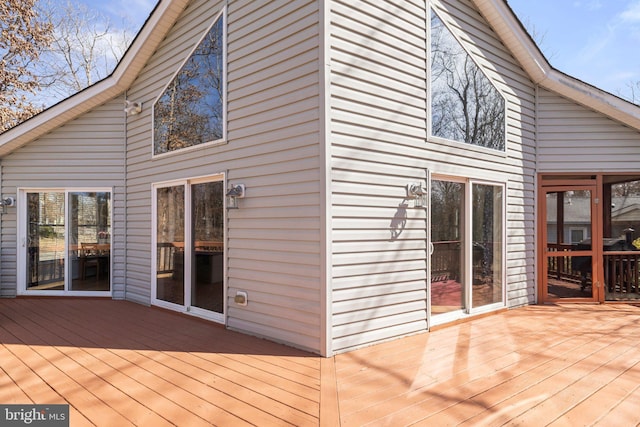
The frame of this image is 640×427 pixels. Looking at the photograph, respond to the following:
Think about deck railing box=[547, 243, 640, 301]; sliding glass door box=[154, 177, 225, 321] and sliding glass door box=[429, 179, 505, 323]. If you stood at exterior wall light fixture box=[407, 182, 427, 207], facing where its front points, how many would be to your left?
2

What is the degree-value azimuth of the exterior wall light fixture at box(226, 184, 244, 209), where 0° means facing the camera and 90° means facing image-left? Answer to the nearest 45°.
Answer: approximately 45°

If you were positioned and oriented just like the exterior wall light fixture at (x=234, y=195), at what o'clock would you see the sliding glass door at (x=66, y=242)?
The sliding glass door is roughly at 3 o'clock from the exterior wall light fixture.

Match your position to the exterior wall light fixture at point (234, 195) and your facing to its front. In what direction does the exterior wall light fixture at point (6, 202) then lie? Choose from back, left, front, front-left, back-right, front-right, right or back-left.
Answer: right

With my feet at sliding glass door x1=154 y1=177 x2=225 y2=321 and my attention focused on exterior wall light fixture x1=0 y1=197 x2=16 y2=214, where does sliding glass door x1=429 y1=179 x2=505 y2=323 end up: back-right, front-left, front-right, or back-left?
back-right

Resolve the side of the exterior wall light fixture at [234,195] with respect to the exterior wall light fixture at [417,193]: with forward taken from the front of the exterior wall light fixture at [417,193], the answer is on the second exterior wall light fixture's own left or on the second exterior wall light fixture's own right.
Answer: on the second exterior wall light fixture's own right

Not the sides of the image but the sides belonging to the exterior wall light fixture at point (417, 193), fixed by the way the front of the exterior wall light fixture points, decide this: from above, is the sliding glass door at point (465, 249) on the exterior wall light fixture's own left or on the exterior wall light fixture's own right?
on the exterior wall light fixture's own left

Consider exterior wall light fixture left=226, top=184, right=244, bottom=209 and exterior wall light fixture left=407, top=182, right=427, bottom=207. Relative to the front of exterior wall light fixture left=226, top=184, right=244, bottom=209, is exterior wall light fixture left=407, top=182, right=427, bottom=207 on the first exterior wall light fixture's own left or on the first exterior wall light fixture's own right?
on the first exterior wall light fixture's own left

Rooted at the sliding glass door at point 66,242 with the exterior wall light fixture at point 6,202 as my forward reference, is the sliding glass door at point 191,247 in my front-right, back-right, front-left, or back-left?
back-left

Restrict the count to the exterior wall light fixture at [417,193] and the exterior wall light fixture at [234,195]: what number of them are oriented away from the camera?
0

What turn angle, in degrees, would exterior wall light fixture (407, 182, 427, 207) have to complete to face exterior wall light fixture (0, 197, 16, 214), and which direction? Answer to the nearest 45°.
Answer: approximately 135° to its right

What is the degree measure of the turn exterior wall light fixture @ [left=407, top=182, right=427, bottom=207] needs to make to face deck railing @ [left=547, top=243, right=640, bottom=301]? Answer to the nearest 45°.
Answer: approximately 90° to its left

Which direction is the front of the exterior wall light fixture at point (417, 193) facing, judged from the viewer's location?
facing the viewer and to the right of the viewer

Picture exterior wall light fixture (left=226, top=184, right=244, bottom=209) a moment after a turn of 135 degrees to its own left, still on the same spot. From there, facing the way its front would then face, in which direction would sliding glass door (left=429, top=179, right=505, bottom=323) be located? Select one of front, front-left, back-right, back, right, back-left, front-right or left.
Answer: front
